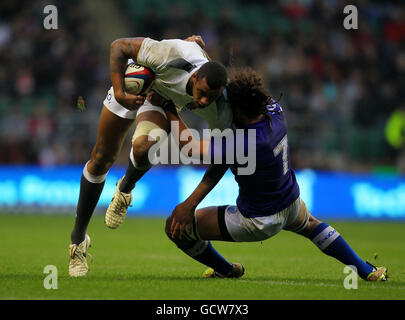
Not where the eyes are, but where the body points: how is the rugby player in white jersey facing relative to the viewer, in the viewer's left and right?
facing the viewer and to the right of the viewer

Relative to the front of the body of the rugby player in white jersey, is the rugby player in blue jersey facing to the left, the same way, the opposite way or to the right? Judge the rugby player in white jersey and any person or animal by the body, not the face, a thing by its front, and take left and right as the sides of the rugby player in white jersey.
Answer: the opposite way

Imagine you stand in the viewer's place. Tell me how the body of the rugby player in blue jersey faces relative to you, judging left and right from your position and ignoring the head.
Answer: facing away from the viewer and to the left of the viewer

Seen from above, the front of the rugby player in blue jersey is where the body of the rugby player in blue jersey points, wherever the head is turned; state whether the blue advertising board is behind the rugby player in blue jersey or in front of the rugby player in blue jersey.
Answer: in front

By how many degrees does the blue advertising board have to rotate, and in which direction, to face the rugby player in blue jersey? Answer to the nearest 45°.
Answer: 0° — it already faces them

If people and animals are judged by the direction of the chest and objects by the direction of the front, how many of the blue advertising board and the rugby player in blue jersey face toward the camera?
1

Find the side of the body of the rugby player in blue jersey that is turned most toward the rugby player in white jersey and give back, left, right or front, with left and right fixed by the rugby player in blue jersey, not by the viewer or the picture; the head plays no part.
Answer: front

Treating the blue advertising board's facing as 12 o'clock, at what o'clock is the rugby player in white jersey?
The rugby player in white jersey is roughly at 12 o'clock from the blue advertising board.

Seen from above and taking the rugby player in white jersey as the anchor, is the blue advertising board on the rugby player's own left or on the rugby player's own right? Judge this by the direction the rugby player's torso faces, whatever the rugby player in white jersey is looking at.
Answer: on the rugby player's own left

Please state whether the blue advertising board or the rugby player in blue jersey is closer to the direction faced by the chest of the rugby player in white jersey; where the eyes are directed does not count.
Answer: the rugby player in blue jersey

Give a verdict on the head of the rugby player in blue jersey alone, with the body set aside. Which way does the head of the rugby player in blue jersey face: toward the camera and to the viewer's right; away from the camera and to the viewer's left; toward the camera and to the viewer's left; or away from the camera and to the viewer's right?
away from the camera and to the viewer's left

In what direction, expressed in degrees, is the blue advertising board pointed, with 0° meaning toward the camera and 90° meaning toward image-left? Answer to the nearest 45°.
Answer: approximately 0°
